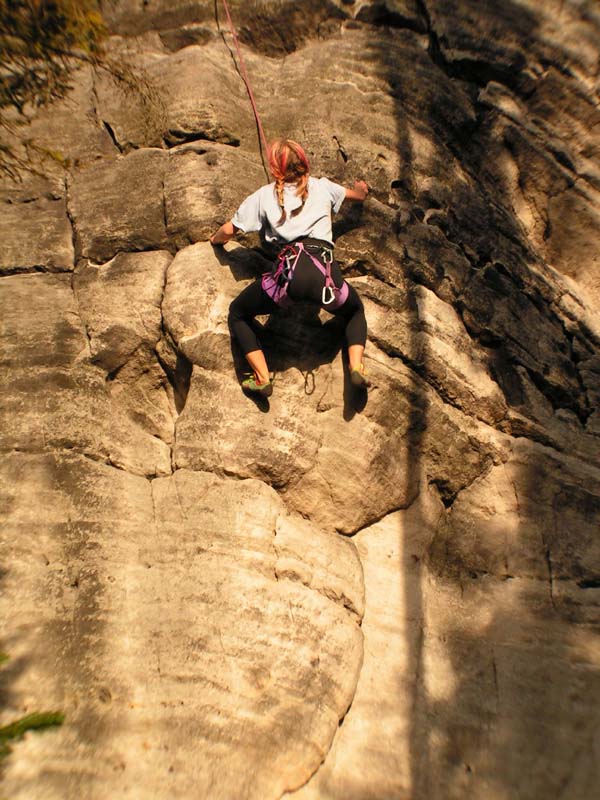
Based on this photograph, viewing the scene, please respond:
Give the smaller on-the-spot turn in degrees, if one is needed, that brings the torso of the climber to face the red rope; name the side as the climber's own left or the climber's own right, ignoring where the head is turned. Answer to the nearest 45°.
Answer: approximately 45° to the climber's own left

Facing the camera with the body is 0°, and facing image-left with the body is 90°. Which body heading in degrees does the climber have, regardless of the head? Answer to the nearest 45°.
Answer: approximately 180°
